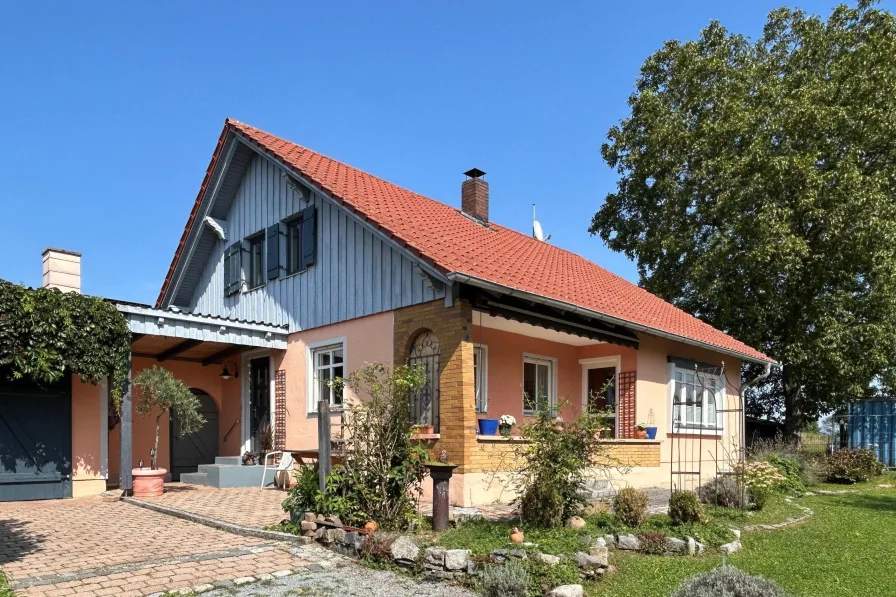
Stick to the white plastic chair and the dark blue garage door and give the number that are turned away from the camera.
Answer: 0

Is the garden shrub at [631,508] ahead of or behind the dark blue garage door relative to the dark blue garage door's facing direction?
ahead

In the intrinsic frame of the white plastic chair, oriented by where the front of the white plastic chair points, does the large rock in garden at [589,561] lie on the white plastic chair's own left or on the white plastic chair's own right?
on the white plastic chair's own left

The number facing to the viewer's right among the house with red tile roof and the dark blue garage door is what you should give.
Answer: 0

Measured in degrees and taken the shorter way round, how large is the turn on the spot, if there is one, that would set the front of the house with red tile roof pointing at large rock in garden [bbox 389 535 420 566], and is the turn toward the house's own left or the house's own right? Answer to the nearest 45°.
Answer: approximately 45° to the house's own left

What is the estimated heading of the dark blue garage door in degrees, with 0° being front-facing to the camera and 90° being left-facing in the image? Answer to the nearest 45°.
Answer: approximately 0°

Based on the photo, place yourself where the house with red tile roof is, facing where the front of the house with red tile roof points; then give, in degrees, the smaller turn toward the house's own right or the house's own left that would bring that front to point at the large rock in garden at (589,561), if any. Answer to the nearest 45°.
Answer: approximately 45° to the house's own left

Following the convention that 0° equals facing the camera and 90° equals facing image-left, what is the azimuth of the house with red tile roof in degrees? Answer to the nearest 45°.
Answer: approximately 45°

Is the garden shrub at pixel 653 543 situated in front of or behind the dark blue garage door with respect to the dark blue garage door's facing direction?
in front

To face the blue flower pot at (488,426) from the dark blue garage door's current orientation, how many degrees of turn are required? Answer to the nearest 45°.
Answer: approximately 45° to its left

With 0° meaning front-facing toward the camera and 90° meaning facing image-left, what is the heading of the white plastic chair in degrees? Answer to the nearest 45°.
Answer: approximately 45°

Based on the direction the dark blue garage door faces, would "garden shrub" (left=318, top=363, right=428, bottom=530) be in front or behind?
in front
